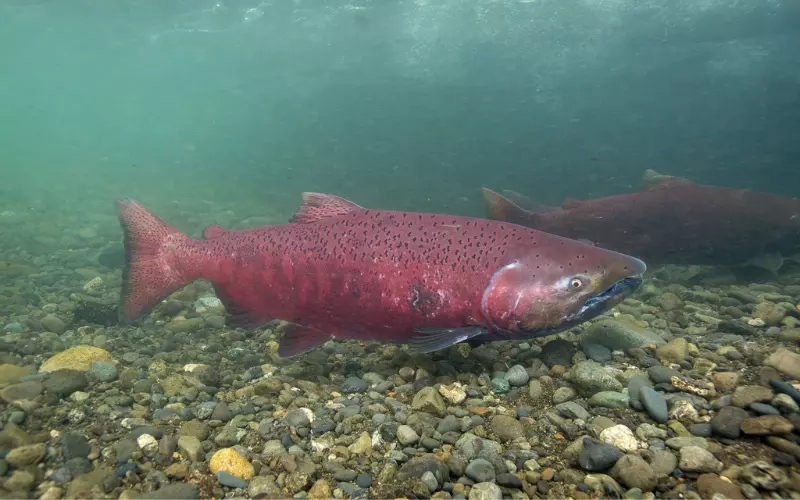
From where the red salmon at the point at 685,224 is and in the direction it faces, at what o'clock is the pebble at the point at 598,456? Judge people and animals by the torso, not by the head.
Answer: The pebble is roughly at 3 o'clock from the red salmon.

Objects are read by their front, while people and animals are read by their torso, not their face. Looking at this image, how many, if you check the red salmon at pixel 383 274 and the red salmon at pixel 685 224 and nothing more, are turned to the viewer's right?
2

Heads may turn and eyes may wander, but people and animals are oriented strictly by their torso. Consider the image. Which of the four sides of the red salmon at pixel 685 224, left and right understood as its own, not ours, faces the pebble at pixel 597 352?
right

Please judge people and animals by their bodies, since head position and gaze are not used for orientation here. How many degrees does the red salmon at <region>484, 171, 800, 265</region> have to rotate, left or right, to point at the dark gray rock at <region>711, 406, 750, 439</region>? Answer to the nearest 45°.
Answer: approximately 90° to its right

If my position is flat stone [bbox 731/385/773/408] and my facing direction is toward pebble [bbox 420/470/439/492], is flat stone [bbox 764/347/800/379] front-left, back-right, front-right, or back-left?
back-right

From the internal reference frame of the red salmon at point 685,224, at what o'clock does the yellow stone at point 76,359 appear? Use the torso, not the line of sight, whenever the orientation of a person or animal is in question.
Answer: The yellow stone is roughly at 4 o'clock from the red salmon.

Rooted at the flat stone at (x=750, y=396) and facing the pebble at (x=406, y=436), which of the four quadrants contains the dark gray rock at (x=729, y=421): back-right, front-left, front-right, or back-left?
front-left

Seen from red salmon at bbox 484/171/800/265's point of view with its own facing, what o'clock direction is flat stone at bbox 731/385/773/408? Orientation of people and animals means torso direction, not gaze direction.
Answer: The flat stone is roughly at 3 o'clock from the red salmon.

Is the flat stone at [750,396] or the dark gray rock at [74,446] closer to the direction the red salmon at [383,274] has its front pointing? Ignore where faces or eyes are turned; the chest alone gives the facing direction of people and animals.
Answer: the flat stone

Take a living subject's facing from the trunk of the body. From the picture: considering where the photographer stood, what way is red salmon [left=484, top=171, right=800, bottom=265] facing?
facing to the right of the viewer

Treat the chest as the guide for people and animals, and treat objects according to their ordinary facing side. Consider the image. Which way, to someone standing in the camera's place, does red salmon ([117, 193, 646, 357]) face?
facing to the right of the viewer
